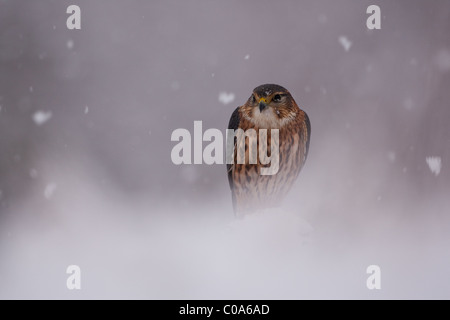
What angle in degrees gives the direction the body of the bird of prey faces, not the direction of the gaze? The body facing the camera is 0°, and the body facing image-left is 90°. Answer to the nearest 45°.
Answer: approximately 0°
